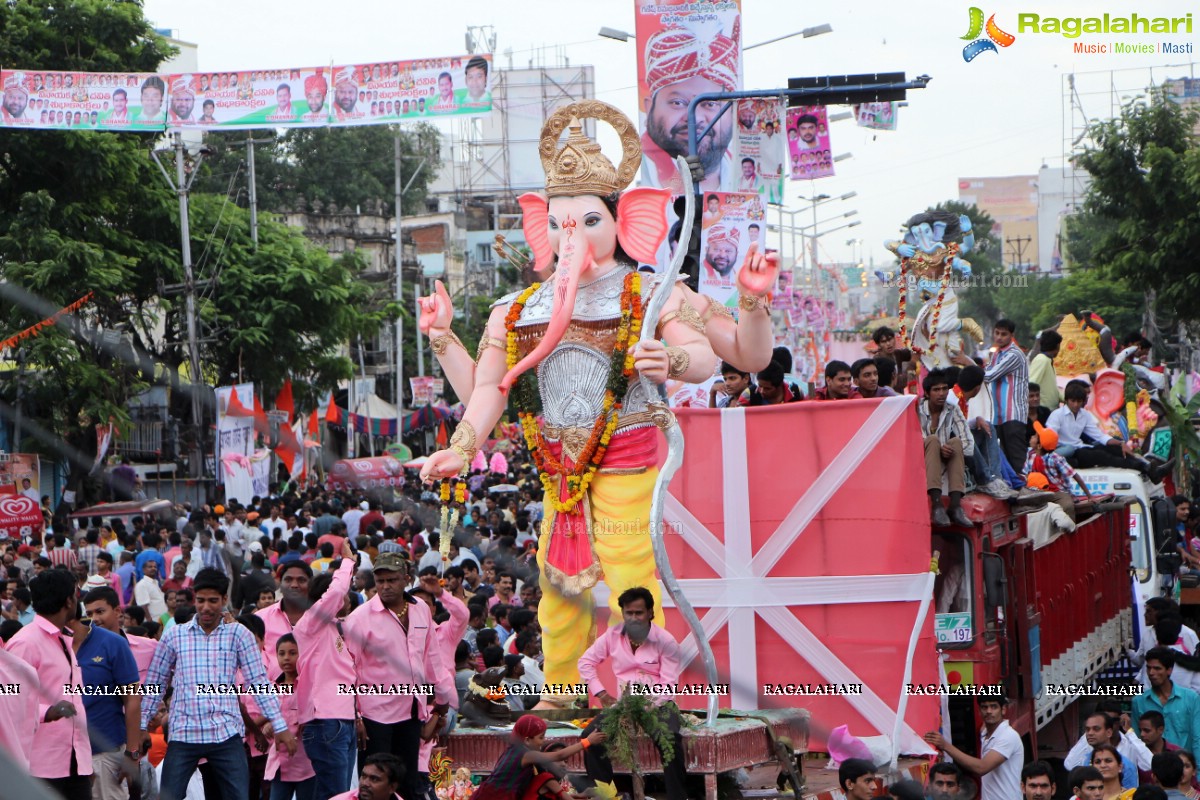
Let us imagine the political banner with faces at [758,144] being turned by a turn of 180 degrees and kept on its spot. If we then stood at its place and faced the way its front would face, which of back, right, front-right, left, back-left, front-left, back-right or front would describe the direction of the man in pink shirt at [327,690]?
back

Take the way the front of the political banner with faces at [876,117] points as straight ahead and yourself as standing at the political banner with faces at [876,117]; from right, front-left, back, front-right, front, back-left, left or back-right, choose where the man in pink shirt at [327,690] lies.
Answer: front

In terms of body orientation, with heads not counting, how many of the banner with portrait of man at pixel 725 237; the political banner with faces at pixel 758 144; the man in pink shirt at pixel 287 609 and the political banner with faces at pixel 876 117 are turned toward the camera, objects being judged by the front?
4

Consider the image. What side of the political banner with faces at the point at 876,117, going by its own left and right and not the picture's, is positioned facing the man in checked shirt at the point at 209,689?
front

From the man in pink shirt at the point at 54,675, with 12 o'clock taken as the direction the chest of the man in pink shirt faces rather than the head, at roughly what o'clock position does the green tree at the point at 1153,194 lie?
The green tree is roughly at 9 o'clock from the man in pink shirt.

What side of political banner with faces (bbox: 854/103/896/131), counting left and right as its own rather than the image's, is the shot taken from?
front

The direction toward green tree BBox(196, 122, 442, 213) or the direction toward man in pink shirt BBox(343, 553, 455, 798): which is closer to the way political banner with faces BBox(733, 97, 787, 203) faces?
the man in pink shirt

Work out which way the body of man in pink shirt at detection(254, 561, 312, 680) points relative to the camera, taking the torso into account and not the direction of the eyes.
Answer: toward the camera

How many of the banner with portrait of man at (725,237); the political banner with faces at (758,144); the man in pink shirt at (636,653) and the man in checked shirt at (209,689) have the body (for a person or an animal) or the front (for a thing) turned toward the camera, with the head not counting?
4

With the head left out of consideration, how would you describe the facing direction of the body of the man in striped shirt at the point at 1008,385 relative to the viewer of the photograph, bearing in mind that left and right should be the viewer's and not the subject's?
facing the viewer and to the left of the viewer

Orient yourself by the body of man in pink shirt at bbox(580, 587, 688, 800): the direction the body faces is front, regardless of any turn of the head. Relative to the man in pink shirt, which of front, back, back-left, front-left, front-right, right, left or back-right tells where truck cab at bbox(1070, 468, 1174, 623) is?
back-left

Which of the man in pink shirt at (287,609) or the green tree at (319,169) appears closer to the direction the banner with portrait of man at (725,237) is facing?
the man in pink shirt

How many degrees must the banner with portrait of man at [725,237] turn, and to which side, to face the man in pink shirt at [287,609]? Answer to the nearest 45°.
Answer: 0° — it already faces them

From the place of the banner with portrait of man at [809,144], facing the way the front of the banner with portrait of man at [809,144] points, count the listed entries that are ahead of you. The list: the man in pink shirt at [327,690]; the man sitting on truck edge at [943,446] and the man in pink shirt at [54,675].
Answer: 3

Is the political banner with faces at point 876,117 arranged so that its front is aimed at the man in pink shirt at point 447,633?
yes

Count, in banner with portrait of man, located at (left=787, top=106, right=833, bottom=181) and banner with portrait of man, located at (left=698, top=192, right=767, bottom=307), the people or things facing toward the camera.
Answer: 2

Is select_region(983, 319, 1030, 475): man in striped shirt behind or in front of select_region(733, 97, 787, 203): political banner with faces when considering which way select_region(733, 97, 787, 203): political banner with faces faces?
in front
